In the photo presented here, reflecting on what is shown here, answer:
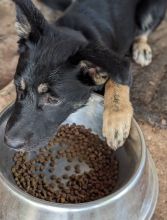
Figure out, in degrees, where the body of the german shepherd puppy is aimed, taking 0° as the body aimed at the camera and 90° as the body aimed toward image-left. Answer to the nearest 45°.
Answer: approximately 45°
